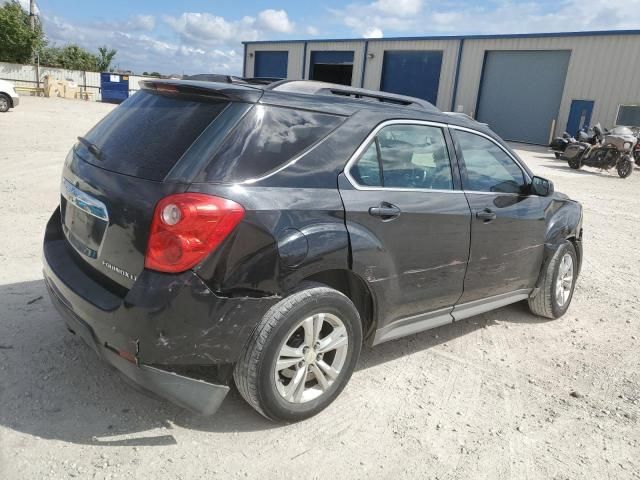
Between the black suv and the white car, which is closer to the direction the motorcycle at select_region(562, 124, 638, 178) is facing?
the black suv

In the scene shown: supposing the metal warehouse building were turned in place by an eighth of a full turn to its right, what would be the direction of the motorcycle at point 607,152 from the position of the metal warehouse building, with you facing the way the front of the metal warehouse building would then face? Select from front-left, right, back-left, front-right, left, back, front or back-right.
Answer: left

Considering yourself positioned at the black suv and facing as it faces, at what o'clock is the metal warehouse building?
The metal warehouse building is roughly at 11 o'clock from the black suv.

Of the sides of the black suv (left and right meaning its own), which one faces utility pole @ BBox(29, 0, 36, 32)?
left

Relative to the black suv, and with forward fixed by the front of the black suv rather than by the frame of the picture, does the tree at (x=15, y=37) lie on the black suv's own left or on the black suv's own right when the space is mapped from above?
on the black suv's own left

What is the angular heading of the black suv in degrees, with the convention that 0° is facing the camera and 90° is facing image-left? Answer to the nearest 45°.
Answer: approximately 225°

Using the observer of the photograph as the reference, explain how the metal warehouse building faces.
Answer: facing the viewer and to the left of the viewer

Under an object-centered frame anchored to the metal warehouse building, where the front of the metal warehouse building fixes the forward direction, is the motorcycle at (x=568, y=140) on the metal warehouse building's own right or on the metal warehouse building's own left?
on the metal warehouse building's own left

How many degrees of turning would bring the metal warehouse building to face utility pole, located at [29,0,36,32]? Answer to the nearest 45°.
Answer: approximately 45° to its right

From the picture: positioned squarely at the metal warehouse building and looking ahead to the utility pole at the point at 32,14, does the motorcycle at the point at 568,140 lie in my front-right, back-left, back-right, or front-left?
back-left
